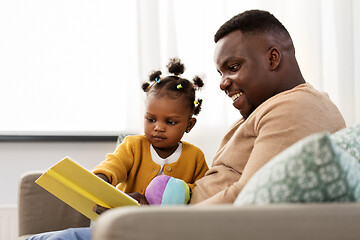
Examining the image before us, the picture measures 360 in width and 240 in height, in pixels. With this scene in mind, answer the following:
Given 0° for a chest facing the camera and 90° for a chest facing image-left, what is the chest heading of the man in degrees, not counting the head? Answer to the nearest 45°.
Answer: approximately 90°

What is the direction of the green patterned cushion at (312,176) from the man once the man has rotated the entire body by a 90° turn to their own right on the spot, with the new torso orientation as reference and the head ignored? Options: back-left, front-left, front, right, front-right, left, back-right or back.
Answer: back

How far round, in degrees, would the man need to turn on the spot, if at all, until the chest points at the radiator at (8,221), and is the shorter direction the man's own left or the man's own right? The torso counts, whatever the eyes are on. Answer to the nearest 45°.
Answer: approximately 45° to the man's own right
